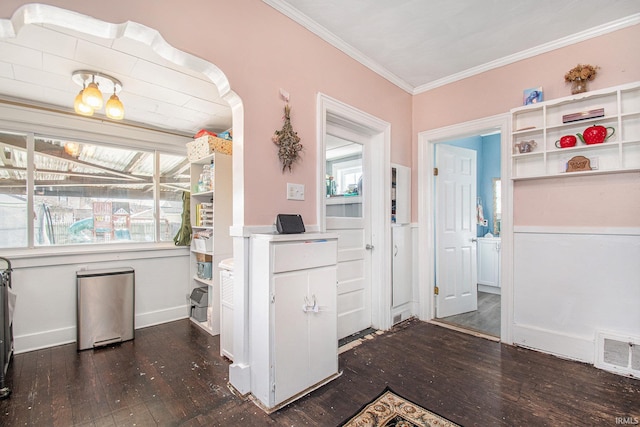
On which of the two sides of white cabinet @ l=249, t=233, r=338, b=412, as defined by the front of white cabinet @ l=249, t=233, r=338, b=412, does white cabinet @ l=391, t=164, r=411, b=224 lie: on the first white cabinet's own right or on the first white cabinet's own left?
on the first white cabinet's own left

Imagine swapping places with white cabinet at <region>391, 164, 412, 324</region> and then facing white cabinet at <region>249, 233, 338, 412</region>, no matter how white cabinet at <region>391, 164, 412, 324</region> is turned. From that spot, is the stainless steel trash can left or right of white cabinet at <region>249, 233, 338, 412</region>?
right

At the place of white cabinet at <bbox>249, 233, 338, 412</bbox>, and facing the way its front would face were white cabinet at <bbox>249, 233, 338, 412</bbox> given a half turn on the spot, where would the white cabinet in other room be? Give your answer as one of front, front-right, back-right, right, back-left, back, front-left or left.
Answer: right

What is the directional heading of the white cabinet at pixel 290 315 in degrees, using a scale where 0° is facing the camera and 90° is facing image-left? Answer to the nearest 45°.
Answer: approximately 315°

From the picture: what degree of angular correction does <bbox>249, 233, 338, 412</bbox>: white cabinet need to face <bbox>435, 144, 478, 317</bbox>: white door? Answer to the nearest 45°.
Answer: approximately 90° to its left

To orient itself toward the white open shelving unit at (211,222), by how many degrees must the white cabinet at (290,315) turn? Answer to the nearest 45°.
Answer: approximately 180°

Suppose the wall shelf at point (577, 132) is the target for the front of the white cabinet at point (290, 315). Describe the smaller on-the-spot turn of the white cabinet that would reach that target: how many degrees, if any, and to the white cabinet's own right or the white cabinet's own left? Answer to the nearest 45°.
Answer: approximately 45° to the white cabinet's own left
